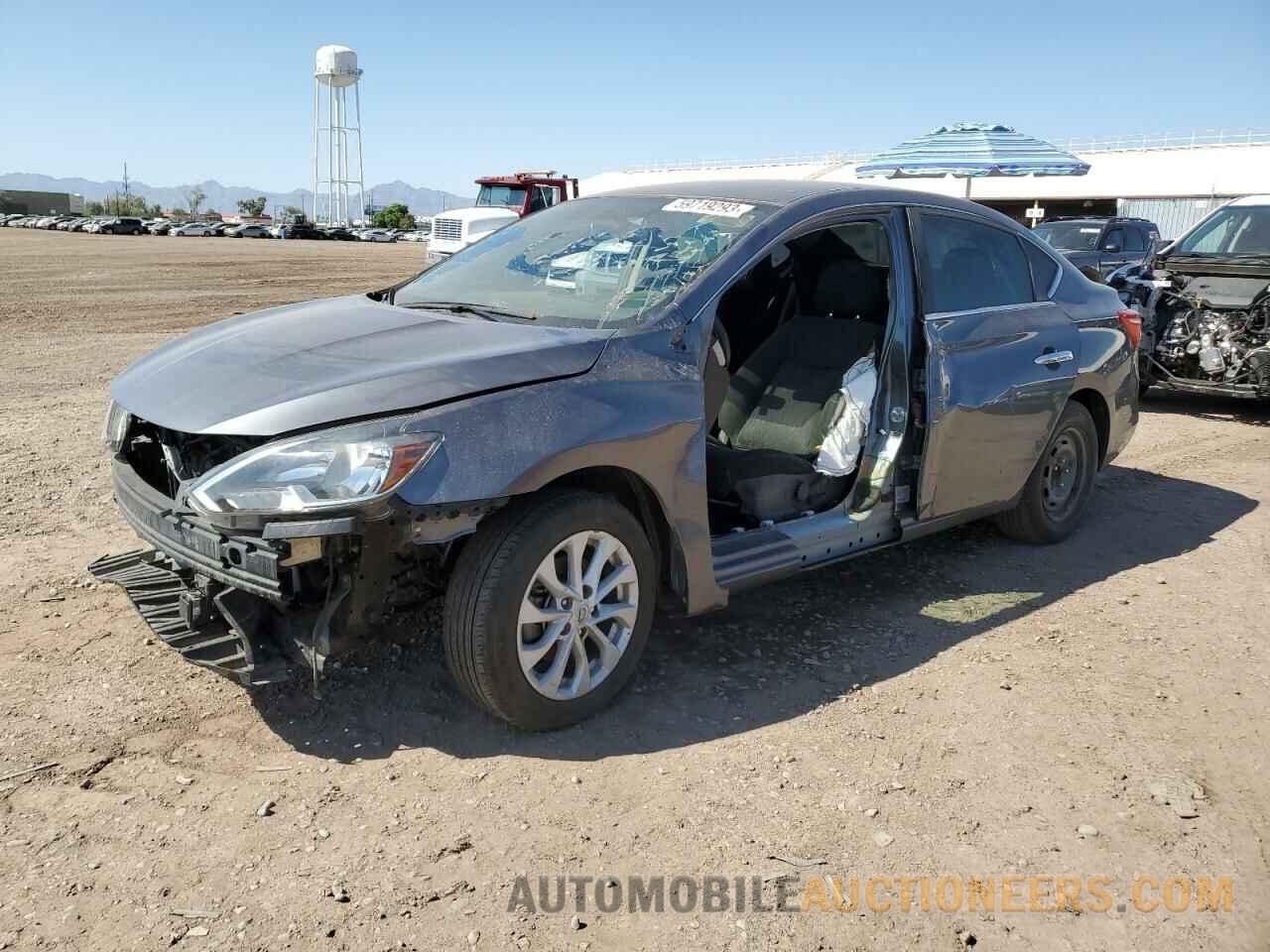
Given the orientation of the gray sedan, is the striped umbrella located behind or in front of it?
behind

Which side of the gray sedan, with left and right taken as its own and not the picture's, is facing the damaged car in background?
back

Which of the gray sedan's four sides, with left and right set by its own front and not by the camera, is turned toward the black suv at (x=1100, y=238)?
back

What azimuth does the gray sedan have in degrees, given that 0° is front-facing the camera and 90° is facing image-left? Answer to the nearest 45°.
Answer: approximately 45°

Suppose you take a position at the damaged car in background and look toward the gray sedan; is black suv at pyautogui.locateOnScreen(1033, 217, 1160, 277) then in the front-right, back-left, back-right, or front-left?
back-right
